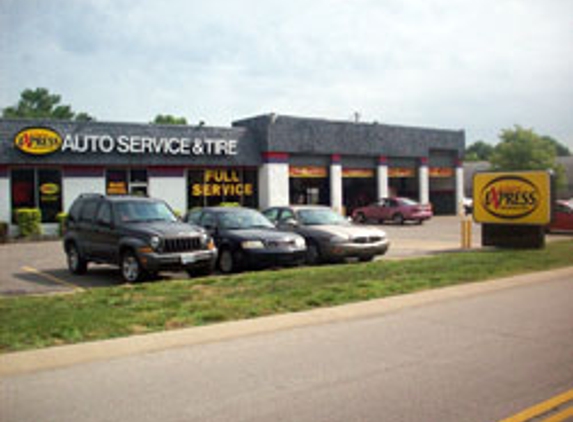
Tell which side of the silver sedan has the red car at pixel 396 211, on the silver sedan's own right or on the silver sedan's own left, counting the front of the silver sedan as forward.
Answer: on the silver sedan's own left

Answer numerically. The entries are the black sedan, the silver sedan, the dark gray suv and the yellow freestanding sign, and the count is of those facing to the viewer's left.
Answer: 0

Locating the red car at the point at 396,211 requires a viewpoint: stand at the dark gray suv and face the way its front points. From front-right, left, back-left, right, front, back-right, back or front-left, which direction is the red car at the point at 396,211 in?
left

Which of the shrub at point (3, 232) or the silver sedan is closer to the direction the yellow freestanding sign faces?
the silver sedan

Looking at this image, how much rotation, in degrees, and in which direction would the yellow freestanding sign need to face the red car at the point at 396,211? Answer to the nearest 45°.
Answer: approximately 135° to its right

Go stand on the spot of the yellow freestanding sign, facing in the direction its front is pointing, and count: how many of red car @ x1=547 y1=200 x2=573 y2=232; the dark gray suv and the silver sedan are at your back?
1

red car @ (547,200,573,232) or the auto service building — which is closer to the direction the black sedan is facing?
the red car

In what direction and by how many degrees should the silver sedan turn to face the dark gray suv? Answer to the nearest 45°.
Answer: approximately 90° to its right

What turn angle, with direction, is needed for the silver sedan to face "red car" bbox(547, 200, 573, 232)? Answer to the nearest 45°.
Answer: approximately 90° to its left

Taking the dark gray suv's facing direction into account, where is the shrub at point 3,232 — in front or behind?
behind

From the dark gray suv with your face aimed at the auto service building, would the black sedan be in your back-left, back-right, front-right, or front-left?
front-right

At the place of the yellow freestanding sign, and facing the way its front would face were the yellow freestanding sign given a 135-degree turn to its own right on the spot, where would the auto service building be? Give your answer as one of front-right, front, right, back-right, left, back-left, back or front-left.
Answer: front

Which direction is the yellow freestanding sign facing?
toward the camera

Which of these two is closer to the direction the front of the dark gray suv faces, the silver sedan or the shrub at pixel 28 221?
the silver sedan
